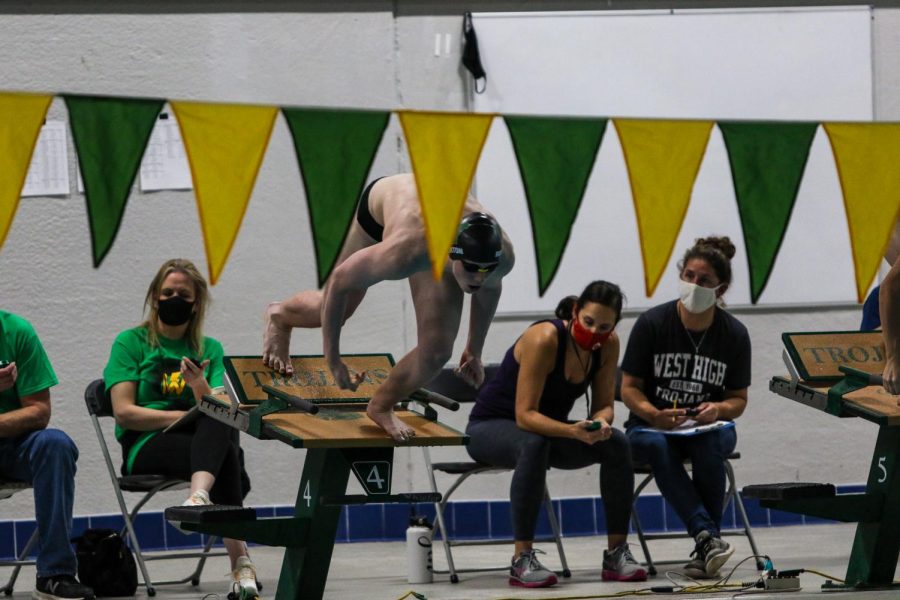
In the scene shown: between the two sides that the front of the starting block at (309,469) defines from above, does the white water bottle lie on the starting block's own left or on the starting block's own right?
on the starting block's own left

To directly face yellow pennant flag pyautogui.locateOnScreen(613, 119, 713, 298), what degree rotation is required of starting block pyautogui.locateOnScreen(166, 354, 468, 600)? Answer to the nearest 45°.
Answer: approximately 45° to its left

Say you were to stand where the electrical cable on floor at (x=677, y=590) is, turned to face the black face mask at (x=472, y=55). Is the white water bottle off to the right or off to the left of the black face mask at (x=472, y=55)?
left

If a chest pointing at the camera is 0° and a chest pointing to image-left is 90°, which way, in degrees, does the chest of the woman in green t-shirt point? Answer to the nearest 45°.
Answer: approximately 315°

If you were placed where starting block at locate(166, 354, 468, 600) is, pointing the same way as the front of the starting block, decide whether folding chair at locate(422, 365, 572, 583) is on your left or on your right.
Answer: on your left

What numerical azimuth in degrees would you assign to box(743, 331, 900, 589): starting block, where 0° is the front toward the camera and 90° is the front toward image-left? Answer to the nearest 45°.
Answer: approximately 315°

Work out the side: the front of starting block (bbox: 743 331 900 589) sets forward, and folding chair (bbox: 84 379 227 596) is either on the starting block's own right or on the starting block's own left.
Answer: on the starting block's own right
